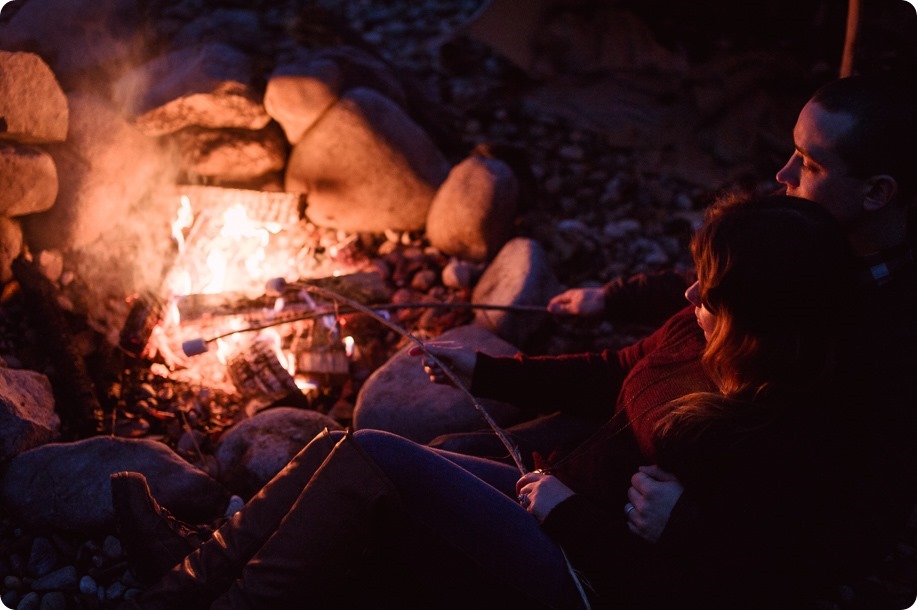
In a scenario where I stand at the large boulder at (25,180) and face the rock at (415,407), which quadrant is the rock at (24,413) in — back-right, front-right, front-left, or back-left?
front-right

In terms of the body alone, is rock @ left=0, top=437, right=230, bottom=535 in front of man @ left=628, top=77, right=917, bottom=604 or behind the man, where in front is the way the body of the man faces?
in front

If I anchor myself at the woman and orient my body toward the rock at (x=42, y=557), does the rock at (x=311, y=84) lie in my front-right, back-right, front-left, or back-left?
front-right

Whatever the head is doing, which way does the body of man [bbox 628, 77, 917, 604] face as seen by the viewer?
to the viewer's left

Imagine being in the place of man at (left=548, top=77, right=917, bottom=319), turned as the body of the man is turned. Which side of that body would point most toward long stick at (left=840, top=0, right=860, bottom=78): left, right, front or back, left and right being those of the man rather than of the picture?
right

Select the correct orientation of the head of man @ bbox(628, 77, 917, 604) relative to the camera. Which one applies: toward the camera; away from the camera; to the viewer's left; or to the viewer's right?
to the viewer's left

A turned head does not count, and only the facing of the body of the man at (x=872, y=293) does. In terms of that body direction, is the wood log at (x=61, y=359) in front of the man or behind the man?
in front

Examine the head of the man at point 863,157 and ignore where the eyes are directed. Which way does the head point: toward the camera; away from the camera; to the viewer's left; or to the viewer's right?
to the viewer's left

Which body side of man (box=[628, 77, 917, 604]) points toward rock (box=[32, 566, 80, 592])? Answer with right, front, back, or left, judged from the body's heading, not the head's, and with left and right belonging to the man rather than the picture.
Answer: front
